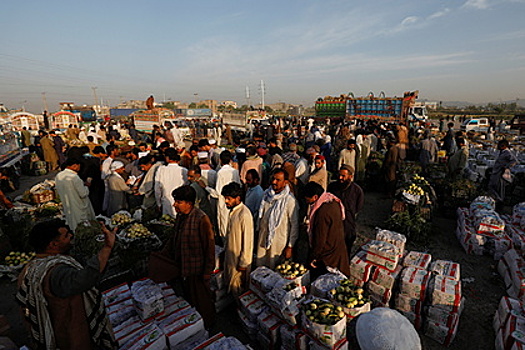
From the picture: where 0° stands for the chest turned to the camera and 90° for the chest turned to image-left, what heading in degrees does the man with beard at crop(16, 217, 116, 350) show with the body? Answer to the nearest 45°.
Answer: approximately 270°

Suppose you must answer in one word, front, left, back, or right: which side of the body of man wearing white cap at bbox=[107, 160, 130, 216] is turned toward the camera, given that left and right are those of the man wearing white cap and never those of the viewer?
right

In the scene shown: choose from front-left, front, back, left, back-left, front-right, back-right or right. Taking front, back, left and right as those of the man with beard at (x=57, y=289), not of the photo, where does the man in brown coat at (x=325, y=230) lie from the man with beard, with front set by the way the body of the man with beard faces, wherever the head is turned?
front

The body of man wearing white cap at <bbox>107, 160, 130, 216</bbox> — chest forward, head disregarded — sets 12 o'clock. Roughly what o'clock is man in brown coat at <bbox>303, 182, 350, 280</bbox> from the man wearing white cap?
The man in brown coat is roughly at 2 o'clock from the man wearing white cap.

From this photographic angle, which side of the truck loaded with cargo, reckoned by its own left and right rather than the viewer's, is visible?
right
